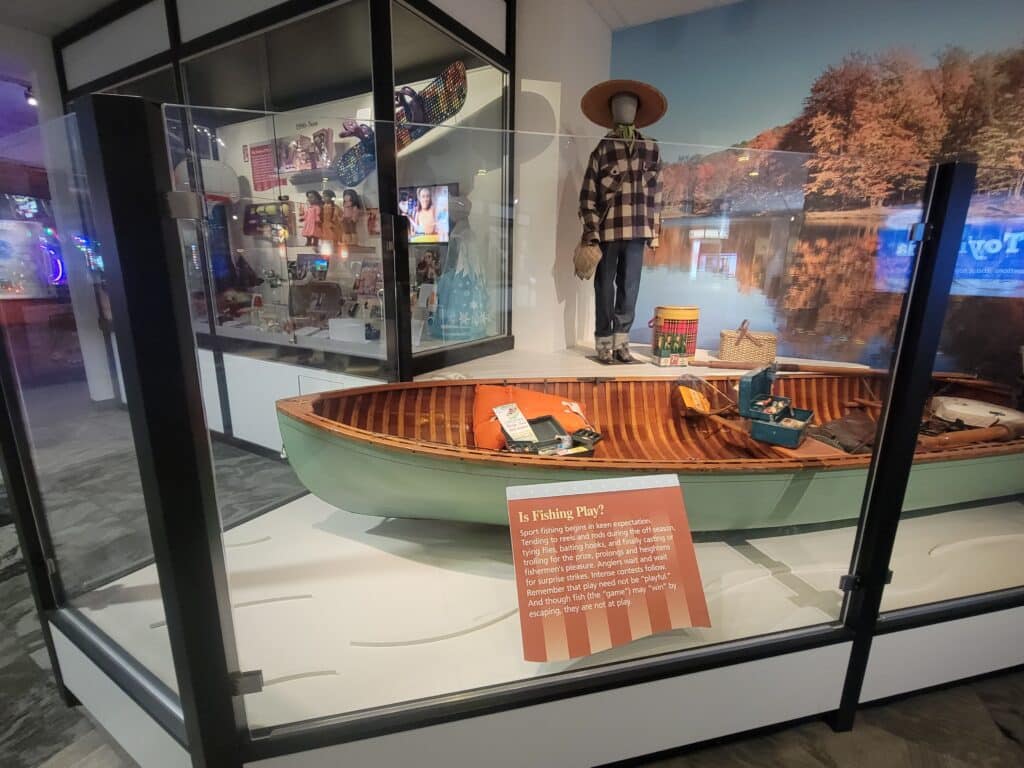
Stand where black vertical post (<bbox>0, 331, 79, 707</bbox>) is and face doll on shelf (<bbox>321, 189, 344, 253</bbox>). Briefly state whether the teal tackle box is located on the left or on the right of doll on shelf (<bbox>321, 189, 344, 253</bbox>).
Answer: right

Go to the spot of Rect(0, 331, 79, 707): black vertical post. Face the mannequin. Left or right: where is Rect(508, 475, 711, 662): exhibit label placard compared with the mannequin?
right

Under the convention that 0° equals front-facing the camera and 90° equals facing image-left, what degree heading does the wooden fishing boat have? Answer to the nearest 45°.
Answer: approximately 90°

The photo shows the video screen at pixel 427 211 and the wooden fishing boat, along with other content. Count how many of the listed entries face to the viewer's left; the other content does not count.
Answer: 1

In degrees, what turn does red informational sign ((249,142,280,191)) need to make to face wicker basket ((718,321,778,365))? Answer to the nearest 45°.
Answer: approximately 45° to its left

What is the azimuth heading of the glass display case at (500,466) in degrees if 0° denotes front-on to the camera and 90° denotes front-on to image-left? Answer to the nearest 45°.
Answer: approximately 0°

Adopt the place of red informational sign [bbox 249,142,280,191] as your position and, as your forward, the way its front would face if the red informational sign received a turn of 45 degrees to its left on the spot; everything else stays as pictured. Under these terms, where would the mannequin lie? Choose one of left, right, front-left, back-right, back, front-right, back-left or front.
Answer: front-left
